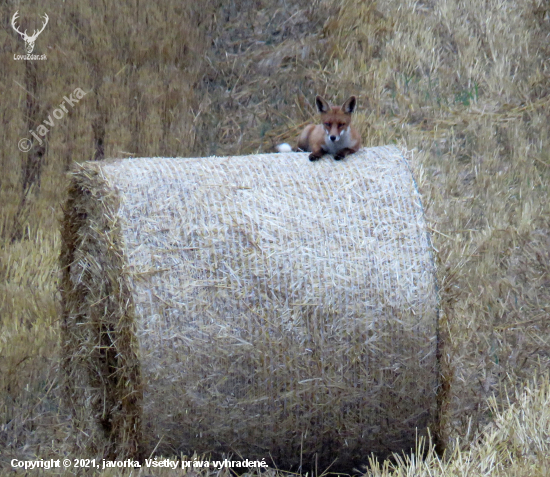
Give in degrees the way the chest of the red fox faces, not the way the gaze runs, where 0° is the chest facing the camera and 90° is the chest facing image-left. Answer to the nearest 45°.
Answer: approximately 315°
